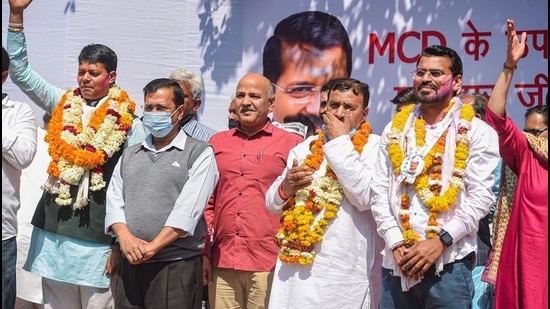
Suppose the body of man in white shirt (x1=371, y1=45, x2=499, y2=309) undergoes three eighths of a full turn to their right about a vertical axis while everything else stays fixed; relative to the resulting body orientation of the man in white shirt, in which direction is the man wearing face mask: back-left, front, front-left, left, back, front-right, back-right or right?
left

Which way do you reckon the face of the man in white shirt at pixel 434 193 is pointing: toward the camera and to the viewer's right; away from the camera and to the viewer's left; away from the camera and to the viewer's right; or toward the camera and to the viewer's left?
toward the camera and to the viewer's left

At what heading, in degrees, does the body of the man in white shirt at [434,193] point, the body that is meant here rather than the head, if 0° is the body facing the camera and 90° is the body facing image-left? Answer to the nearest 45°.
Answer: approximately 45°

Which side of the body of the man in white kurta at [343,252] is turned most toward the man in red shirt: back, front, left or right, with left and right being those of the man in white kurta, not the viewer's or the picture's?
right

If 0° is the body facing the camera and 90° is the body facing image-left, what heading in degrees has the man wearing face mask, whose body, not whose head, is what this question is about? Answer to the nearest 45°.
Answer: approximately 45°

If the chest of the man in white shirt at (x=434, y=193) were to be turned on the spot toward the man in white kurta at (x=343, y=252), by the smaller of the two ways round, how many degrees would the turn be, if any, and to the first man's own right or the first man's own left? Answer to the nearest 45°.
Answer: approximately 45° to the first man's own right

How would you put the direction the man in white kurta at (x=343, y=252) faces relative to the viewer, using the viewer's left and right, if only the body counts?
facing the viewer and to the left of the viewer

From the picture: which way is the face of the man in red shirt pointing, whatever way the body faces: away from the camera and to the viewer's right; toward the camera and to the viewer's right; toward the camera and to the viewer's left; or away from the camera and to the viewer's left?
toward the camera and to the viewer's left
